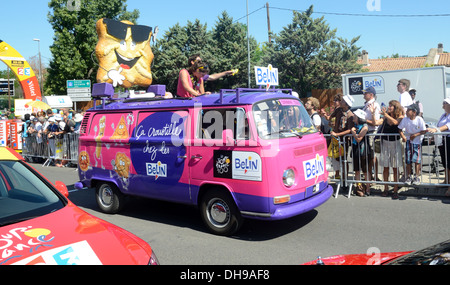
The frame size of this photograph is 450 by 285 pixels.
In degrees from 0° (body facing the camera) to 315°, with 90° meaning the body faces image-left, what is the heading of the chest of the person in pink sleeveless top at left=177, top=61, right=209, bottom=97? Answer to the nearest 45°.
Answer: approximately 315°

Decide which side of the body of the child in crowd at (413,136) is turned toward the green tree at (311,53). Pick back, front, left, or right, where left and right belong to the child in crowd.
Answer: back

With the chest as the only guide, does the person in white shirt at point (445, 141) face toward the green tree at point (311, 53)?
no

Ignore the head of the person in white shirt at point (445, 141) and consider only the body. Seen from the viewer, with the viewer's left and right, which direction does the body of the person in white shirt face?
facing to the left of the viewer

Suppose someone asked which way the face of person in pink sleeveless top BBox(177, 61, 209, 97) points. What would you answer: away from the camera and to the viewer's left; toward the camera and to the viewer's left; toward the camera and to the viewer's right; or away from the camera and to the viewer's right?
toward the camera and to the viewer's right

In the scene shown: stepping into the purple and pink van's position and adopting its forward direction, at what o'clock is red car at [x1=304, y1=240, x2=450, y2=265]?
The red car is roughly at 1 o'clock from the purple and pink van.

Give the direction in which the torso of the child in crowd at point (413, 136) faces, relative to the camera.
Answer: toward the camera

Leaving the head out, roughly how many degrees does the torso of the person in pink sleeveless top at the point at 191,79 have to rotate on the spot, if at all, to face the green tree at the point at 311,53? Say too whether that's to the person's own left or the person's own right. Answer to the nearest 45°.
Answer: approximately 135° to the person's own left

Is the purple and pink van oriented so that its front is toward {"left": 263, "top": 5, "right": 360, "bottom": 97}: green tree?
no

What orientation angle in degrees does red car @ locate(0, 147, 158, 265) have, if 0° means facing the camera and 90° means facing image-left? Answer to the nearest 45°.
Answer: approximately 315°
